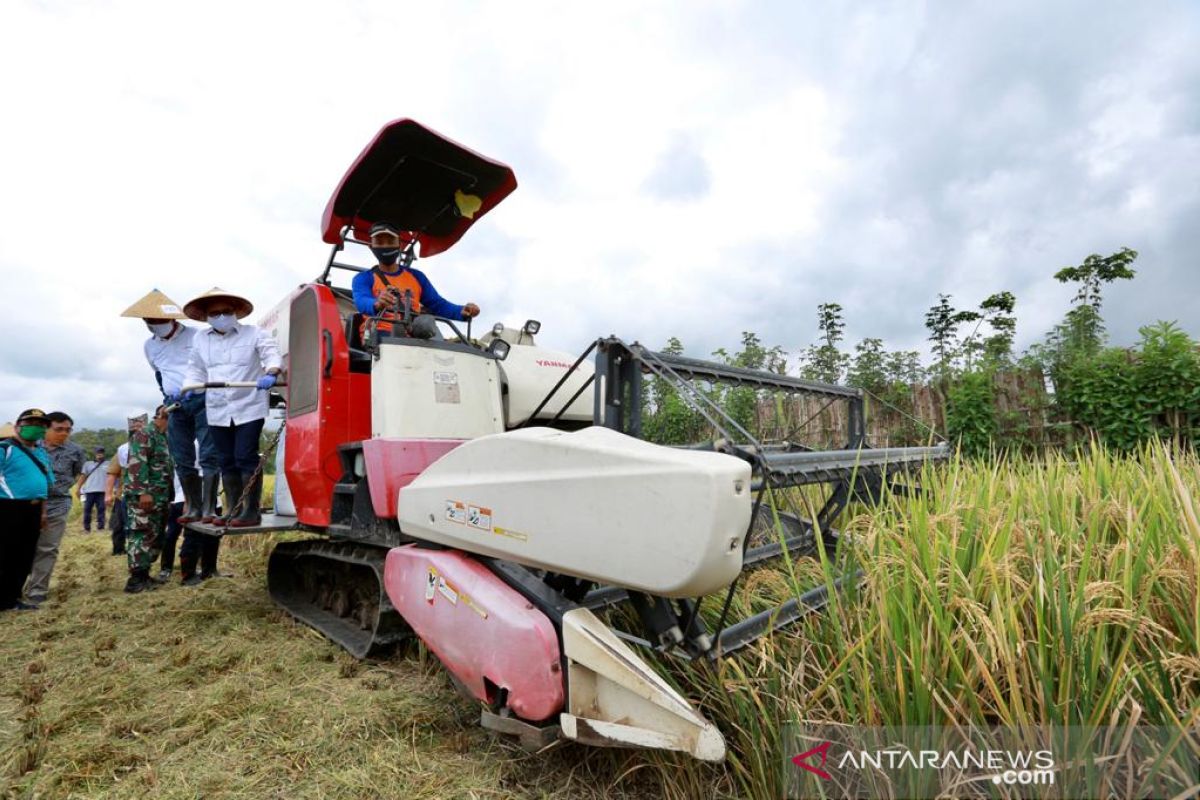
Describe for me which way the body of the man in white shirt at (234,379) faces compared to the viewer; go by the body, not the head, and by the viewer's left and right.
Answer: facing the viewer

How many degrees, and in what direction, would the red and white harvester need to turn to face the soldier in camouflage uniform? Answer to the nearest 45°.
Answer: approximately 180°

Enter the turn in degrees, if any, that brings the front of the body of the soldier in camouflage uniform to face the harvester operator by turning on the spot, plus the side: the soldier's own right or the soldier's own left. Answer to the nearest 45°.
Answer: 0° — they already face them

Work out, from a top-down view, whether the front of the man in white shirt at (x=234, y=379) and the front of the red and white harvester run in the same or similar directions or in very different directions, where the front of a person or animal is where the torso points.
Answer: same or similar directions

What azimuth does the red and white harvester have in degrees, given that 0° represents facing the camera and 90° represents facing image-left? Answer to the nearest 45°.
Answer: approximately 315°

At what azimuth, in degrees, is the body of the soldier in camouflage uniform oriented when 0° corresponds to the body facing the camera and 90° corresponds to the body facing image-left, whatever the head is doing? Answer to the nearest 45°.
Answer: approximately 315°

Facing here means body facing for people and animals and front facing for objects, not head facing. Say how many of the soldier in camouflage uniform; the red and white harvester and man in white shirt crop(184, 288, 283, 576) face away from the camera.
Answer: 0
